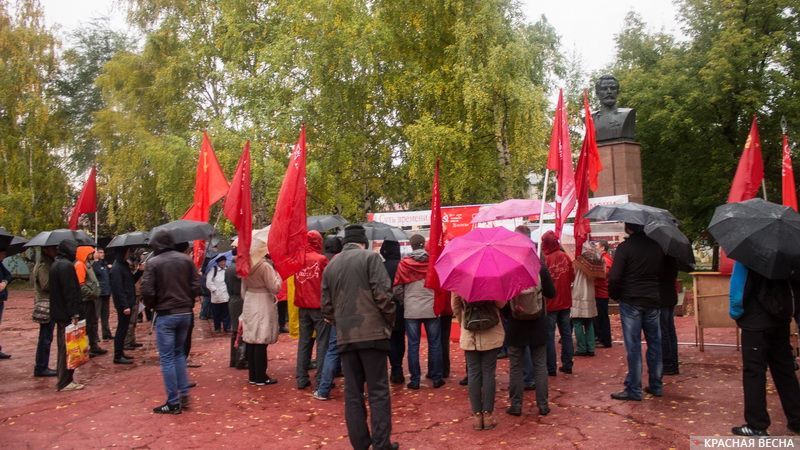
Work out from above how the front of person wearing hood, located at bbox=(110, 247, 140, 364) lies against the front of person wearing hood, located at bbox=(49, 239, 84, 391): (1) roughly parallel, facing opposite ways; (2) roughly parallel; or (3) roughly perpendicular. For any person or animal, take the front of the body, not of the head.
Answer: roughly parallel

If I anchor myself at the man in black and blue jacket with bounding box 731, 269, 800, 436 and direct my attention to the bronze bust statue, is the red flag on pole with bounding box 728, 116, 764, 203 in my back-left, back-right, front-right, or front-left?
front-right

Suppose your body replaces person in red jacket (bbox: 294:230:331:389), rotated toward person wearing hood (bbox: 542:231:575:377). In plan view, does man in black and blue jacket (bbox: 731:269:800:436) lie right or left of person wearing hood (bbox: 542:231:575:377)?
right

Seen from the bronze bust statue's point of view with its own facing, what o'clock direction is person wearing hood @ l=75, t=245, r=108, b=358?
The person wearing hood is roughly at 12 o'clock from the bronze bust statue.

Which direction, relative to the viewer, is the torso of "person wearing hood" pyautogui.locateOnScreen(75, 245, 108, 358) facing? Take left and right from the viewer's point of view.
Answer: facing to the right of the viewer

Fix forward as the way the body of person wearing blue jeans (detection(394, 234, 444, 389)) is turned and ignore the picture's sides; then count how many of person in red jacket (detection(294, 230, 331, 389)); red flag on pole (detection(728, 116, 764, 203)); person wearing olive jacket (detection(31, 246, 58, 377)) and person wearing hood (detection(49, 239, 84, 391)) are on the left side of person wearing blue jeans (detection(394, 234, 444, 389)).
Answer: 3

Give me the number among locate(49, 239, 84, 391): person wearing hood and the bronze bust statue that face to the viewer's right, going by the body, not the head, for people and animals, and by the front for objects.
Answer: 1

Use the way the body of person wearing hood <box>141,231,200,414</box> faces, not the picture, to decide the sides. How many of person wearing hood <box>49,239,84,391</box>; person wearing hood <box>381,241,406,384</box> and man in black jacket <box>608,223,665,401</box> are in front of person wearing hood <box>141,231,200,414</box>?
1

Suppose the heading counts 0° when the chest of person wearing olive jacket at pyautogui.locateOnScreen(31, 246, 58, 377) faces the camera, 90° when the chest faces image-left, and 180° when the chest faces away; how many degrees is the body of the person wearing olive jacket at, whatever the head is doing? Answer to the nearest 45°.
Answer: approximately 270°

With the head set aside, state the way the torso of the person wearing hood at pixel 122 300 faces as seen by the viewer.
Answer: to the viewer's right

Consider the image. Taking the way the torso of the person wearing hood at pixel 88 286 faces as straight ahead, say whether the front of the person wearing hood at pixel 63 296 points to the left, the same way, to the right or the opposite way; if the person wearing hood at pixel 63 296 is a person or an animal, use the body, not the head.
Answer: the same way

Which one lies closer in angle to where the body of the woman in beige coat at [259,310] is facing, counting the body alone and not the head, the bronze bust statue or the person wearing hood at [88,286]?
the bronze bust statue

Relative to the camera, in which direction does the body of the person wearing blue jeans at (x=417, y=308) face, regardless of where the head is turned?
away from the camera

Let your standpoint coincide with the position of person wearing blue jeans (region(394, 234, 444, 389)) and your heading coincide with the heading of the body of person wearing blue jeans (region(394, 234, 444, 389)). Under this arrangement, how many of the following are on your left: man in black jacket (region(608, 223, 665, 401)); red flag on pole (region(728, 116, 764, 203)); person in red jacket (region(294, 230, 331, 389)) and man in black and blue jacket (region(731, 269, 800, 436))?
1

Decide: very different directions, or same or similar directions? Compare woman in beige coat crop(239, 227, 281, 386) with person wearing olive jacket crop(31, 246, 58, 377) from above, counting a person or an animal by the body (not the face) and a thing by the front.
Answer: same or similar directions
